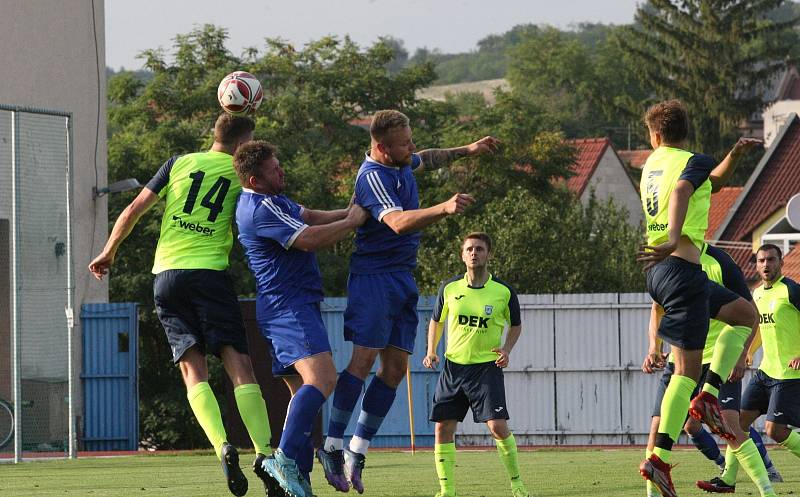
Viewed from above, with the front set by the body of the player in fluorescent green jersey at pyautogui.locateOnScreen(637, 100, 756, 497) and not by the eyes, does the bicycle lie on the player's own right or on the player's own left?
on the player's own left

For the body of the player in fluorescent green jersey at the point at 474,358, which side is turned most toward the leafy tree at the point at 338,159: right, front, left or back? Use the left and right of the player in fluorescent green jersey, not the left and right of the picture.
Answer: back

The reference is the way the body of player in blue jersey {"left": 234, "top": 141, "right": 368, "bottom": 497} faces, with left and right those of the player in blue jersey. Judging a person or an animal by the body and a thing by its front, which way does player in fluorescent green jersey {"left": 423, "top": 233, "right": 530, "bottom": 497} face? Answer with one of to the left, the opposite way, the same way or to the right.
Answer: to the right

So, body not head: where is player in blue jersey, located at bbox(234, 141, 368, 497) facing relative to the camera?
to the viewer's right

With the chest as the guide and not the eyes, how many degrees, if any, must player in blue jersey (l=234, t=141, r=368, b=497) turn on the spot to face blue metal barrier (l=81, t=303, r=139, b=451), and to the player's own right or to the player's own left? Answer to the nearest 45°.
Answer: approximately 90° to the player's own left

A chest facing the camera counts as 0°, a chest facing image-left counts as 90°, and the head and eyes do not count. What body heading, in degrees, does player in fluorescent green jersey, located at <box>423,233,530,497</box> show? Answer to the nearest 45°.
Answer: approximately 0°

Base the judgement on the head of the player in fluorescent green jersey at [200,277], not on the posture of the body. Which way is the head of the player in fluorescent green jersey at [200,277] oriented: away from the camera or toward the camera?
away from the camera

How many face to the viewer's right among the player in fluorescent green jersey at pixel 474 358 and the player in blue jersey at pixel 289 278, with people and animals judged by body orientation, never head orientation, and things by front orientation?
1
